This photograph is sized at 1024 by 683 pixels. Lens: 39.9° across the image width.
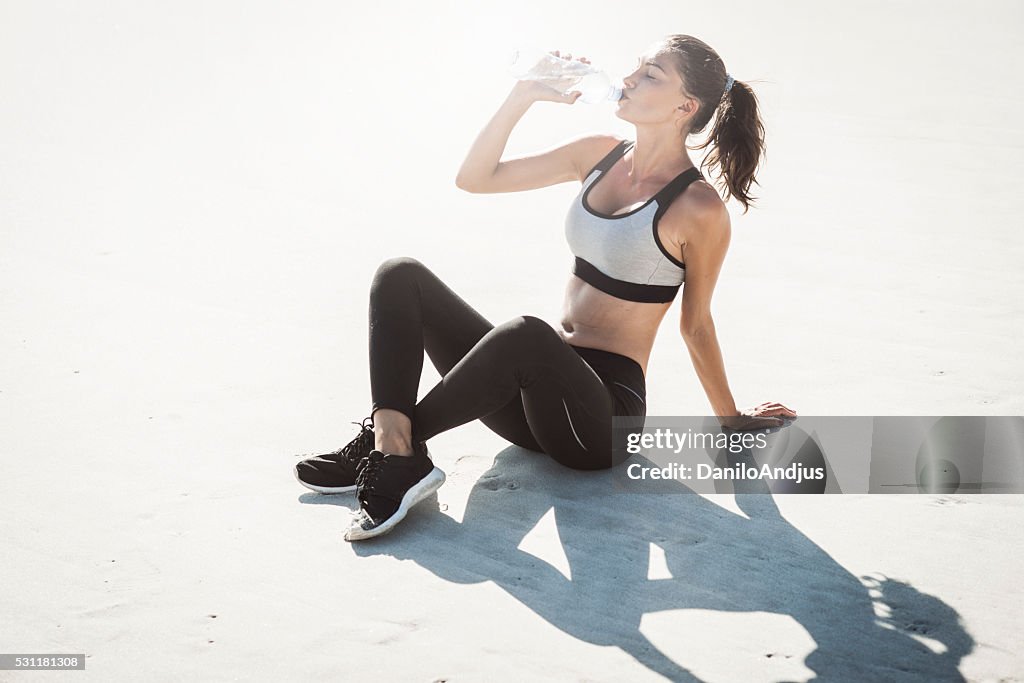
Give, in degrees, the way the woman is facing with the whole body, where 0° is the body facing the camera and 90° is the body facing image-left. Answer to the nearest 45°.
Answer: approximately 45°
